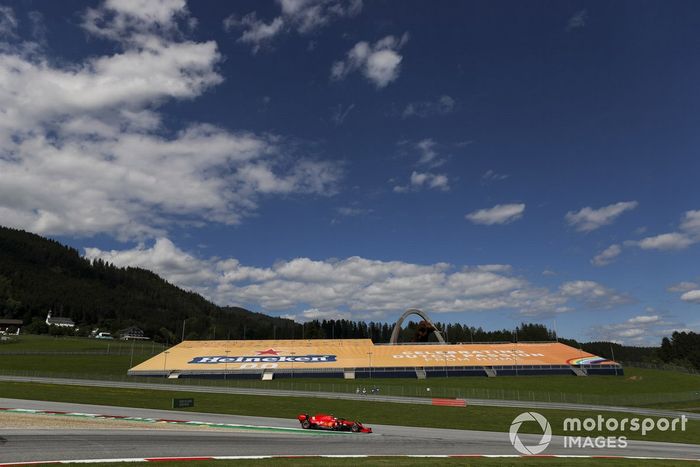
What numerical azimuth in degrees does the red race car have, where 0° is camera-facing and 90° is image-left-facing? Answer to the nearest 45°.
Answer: approximately 270°
